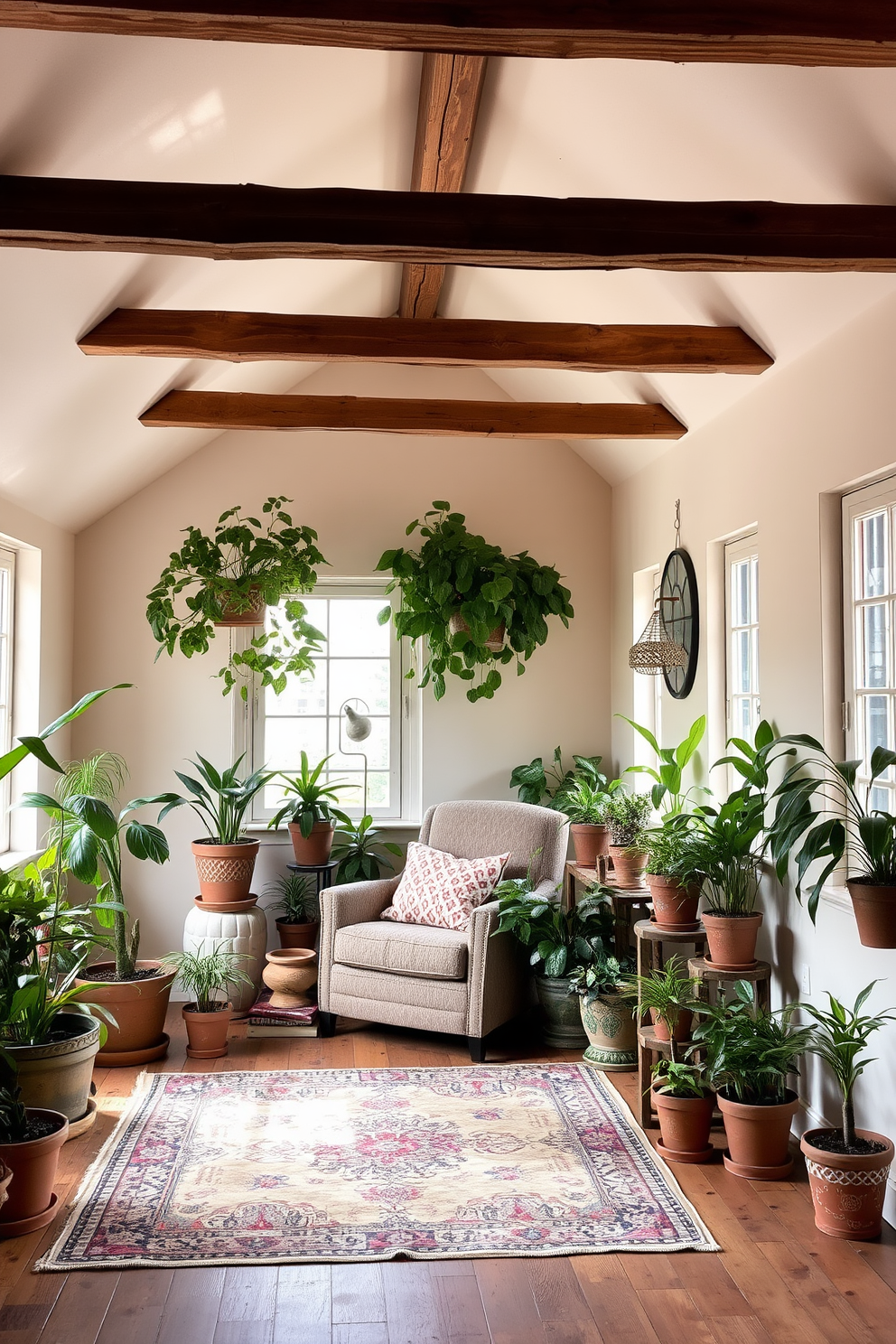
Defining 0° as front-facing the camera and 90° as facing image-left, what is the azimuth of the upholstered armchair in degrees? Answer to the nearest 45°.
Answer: approximately 45°

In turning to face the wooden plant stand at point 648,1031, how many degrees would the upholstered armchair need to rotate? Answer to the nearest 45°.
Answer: approximately 90° to its left

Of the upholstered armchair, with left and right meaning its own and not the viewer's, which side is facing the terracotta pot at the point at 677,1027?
left

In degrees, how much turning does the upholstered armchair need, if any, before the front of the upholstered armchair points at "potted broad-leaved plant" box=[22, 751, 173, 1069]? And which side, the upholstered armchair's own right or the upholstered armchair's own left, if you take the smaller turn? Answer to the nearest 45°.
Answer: approximately 45° to the upholstered armchair's own right

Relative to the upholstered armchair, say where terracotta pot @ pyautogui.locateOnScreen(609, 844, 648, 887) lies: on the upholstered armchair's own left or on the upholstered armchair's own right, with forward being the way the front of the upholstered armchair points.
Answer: on the upholstered armchair's own left

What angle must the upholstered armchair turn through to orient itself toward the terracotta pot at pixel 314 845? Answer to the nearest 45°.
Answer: approximately 90° to its right

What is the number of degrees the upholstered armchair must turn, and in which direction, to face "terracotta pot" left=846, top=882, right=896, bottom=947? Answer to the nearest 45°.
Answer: approximately 90° to its left

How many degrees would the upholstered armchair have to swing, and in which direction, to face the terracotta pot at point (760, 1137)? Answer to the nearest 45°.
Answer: approximately 90° to its left

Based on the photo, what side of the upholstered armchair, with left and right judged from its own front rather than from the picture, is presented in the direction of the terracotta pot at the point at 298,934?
right

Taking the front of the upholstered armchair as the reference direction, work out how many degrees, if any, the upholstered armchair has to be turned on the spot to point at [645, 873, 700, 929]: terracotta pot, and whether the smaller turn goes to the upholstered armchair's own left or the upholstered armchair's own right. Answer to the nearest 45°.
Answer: approximately 90° to the upholstered armchair's own left

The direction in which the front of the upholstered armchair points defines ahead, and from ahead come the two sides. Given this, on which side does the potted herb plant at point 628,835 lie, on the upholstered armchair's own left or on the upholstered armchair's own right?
on the upholstered armchair's own left
